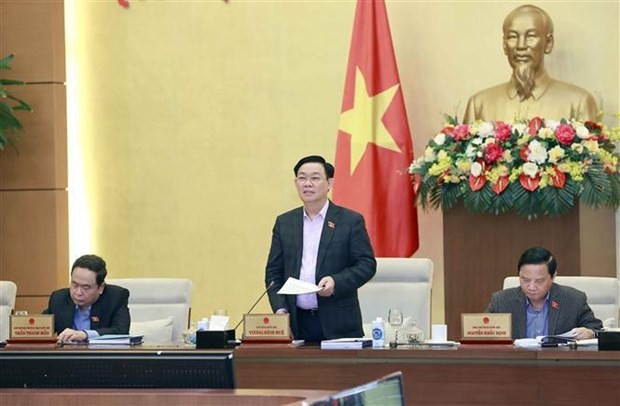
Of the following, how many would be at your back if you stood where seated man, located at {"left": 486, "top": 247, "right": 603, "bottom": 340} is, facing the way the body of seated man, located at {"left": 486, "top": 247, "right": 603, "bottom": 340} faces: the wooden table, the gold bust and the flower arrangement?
2

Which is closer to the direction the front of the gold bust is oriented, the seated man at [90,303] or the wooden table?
the wooden table

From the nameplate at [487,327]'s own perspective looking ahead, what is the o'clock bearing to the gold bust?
The gold bust is roughly at 6 o'clock from the nameplate.

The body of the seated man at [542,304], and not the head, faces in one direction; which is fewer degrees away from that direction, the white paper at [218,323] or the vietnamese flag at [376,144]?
the white paper

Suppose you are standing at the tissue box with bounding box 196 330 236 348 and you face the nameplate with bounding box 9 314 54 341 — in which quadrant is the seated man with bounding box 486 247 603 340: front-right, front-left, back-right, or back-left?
back-right

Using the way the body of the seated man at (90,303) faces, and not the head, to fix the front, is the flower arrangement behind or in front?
behind

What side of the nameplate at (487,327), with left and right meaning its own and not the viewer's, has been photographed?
front

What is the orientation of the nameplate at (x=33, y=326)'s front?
toward the camera

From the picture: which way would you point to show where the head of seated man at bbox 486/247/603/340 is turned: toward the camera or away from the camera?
toward the camera

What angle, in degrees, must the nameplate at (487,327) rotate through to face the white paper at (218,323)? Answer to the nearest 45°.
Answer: approximately 90° to its right

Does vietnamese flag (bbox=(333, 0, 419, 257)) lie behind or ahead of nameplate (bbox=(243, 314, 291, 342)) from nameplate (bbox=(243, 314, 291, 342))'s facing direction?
behind

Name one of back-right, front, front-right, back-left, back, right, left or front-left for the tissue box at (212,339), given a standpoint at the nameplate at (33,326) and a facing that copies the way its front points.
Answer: front-left

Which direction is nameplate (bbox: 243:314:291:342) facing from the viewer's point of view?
toward the camera

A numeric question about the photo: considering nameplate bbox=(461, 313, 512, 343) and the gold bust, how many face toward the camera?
2

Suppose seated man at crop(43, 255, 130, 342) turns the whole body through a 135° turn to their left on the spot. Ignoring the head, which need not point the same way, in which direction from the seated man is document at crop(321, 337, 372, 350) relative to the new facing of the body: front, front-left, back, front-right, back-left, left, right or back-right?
front-right

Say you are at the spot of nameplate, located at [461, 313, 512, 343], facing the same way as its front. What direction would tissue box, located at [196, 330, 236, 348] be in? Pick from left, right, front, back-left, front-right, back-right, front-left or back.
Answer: right
